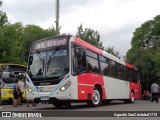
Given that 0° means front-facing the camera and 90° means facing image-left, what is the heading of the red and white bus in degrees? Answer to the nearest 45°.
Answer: approximately 45°
